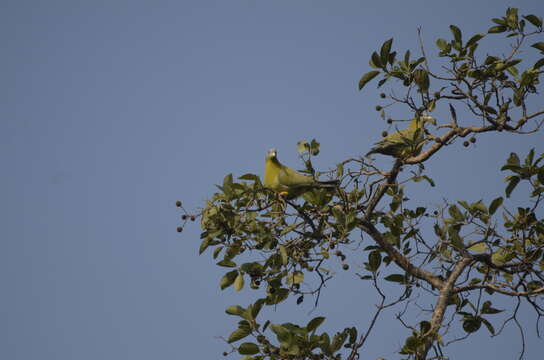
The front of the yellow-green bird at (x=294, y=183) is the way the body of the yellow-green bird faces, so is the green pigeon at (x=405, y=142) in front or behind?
behind

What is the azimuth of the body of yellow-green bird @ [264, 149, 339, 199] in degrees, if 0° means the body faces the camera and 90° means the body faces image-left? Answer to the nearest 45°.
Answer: approximately 90°

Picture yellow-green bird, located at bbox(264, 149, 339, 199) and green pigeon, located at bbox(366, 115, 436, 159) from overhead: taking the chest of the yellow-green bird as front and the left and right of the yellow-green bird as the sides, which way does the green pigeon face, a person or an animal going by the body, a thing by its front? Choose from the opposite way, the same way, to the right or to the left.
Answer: the opposite way

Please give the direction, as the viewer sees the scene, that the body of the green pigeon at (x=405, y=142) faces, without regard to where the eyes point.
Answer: to the viewer's right

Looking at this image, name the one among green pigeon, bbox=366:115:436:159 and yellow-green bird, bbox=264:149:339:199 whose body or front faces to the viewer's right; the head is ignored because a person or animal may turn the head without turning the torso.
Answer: the green pigeon

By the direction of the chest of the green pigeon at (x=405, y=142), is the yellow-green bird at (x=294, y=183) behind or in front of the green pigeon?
behind

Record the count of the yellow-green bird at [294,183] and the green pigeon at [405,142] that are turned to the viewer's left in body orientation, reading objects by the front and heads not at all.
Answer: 1
